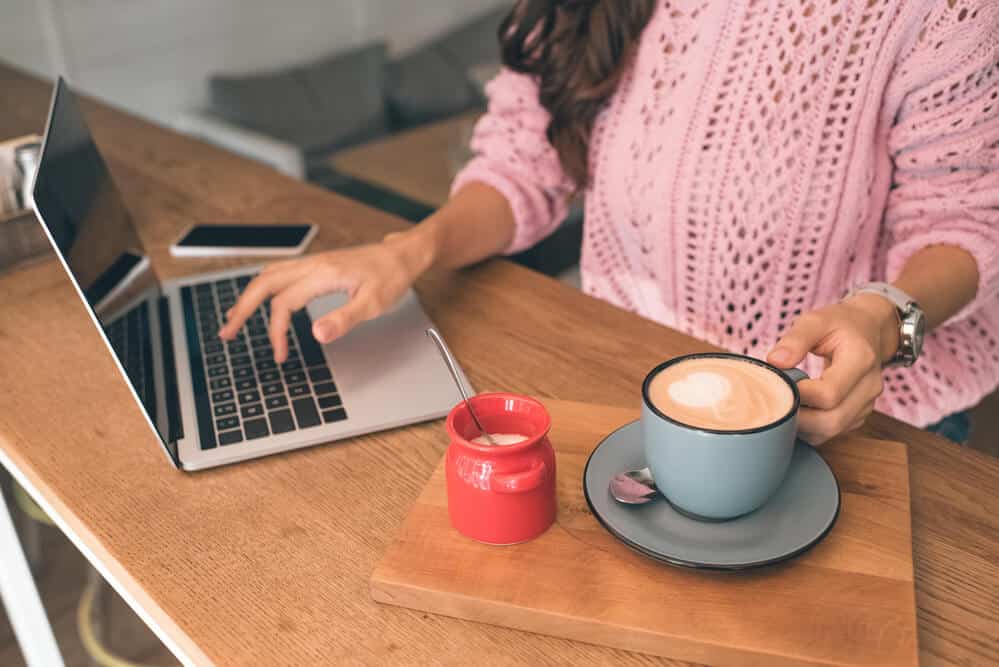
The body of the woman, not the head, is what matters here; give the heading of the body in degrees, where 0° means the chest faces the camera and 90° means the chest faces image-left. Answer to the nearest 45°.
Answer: approximately 45°

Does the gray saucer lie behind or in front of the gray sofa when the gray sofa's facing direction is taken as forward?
in front

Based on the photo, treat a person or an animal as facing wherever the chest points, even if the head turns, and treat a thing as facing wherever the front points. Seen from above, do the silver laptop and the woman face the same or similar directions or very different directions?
very different directions

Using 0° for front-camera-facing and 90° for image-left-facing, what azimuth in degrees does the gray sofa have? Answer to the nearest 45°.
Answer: approximately 315°

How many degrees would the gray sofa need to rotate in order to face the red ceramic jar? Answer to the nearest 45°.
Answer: approximately 45° to its right

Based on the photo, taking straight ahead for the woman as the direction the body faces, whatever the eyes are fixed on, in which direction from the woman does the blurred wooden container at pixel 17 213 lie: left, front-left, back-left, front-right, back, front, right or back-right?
front-right

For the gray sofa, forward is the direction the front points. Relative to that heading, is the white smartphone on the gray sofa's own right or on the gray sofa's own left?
on the gray sofa's own right

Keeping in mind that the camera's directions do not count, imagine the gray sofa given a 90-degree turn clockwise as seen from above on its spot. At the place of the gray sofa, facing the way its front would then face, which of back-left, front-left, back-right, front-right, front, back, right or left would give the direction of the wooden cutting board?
front-left

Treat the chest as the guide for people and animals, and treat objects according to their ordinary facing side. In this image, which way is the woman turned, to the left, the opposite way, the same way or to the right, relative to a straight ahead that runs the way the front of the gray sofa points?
to the right

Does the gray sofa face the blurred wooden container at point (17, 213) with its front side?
no

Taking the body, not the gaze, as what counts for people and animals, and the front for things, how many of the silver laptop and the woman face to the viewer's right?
1

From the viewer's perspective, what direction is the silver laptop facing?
to the viewer's right

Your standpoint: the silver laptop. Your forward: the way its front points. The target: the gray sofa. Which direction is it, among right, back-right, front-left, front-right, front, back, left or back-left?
left

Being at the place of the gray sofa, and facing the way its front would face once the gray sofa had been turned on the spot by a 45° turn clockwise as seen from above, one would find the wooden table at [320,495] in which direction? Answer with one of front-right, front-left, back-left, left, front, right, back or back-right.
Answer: front
